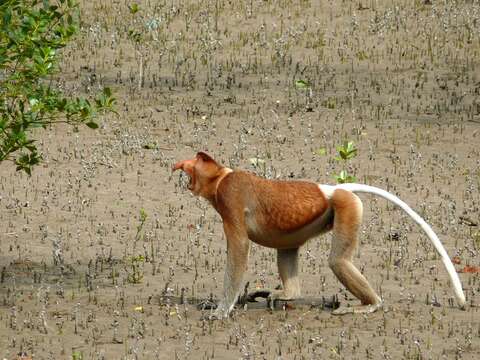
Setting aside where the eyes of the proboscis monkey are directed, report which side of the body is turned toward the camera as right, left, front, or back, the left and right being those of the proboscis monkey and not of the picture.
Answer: left

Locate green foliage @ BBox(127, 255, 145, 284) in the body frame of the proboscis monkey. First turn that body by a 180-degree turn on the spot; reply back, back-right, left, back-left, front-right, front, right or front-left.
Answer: back-left
